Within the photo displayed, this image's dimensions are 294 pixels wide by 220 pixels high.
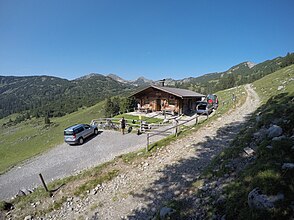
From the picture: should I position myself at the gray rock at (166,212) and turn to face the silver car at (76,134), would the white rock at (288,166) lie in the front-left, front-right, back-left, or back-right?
back-right

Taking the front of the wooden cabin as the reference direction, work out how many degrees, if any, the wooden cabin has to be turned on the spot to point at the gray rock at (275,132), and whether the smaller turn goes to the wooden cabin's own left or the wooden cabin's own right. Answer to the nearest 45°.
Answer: approximately 45° to the wooden cabin's own left

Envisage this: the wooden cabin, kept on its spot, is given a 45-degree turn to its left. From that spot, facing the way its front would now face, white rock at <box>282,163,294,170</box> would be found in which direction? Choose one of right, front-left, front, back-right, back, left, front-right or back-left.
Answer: front

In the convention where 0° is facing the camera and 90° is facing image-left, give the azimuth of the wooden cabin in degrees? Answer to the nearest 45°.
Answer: approximately 45°

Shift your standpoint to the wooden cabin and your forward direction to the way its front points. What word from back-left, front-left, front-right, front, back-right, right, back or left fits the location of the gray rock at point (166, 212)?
front-left

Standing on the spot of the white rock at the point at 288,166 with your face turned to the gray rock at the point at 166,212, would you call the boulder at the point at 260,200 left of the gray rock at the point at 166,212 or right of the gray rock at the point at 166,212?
left

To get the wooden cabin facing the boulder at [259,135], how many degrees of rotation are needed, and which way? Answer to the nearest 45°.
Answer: approximately 45° to its left
